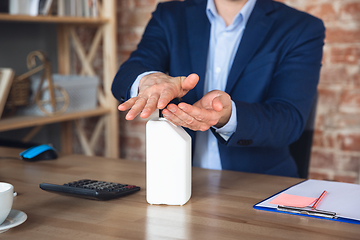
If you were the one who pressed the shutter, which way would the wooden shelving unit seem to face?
facing the viewer and to the right of the viewer

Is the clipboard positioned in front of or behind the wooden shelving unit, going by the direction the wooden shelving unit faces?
in front

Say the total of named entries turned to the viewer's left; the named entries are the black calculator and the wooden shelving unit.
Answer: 0

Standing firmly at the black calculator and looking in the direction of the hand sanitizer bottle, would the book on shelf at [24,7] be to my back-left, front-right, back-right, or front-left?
back-left

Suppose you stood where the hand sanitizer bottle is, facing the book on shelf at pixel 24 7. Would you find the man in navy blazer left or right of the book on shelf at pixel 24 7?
right

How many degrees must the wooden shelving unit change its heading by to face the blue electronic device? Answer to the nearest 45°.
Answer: approximately 45° to its right
